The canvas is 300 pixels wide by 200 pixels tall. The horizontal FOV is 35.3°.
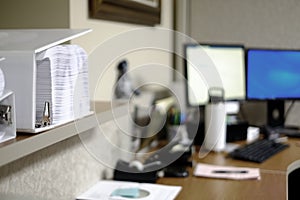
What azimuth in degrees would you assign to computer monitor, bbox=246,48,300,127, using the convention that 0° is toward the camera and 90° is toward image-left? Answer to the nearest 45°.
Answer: approximately 0°

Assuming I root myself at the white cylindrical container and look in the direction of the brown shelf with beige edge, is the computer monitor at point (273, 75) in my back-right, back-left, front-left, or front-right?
back-left

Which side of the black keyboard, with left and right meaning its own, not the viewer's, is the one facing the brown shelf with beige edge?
right

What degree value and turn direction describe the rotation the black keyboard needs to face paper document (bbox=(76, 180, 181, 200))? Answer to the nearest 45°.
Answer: approximately 90° to its right

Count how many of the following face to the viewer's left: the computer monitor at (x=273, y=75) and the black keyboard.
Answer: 0

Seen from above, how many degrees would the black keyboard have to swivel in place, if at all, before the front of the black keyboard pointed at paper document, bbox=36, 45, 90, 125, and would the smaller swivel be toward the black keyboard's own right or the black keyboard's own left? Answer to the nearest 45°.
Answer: approximately 90° to the black keyboard's own right

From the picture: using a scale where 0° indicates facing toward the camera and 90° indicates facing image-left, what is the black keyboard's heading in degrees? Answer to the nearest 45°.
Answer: approximately 315°
